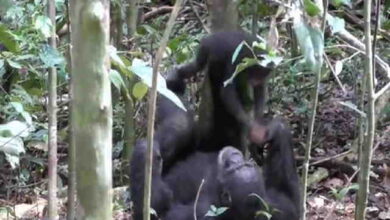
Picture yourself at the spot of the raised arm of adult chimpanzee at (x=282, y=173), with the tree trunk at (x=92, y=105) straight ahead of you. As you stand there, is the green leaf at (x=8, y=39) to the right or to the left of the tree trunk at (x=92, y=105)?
right

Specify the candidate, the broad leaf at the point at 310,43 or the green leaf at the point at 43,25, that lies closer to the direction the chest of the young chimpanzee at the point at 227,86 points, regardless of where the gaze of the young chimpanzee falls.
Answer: the broad leaf
